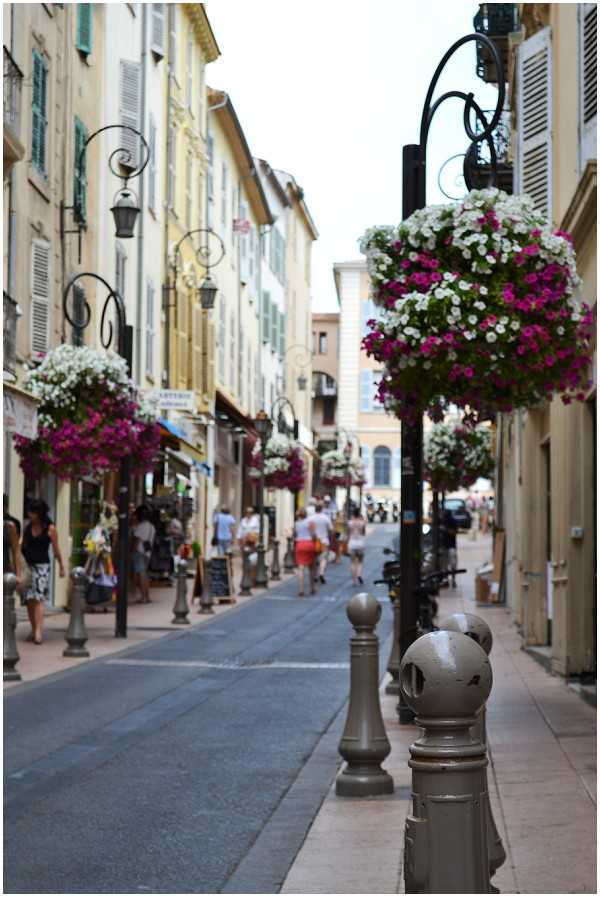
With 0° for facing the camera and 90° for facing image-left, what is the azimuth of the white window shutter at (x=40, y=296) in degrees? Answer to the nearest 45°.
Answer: approximately 315°

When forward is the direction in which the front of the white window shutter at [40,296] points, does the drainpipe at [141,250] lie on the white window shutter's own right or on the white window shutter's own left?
on the white window shutter's own left

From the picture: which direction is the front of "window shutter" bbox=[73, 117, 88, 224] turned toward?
to the viewer's right

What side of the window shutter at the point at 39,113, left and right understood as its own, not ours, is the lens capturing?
right

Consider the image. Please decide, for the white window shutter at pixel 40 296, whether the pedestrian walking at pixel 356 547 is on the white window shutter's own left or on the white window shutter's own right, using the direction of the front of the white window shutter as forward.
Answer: on the white window shutter's own left

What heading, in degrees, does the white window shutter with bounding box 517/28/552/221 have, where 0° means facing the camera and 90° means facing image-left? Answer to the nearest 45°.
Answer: approximately 45°

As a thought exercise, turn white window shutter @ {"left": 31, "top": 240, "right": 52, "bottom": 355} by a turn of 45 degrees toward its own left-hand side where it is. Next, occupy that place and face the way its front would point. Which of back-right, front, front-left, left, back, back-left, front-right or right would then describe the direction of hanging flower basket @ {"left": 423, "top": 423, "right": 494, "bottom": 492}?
front-left

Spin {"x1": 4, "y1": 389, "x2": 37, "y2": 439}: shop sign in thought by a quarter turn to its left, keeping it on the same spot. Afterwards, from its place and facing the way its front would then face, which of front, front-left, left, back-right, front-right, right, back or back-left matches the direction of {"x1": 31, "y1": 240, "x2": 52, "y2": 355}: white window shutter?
front-left

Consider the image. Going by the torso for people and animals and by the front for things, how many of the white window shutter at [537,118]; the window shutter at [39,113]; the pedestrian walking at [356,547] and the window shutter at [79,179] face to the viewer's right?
2

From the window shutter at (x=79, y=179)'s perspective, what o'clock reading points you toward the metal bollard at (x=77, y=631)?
The metal bollard is roughly at 3 o'clock from the window shutter.

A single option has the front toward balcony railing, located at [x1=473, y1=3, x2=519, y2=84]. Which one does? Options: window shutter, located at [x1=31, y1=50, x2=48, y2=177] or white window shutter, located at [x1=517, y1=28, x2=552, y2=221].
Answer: the window shutter

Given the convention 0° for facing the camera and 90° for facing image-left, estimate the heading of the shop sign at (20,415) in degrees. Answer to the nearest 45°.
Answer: approximately 315°
